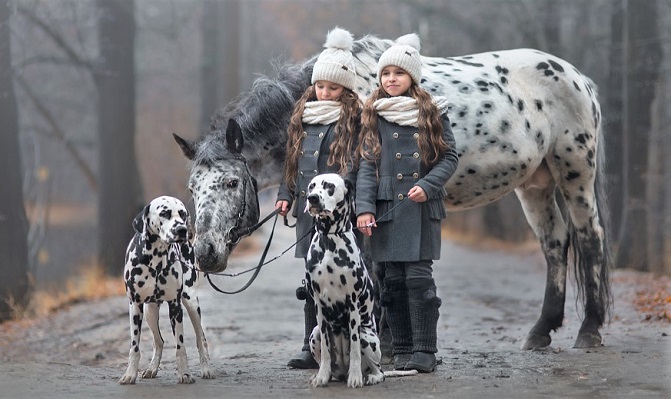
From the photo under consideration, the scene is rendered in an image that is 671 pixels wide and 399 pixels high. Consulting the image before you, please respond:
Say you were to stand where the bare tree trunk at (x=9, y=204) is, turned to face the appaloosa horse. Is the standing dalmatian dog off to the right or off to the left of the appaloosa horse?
right

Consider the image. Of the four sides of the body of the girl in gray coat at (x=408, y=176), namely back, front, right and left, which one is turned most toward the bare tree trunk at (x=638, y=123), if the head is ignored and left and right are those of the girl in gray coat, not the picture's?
back

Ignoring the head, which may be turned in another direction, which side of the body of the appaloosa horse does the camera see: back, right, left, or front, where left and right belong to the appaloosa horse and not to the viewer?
left

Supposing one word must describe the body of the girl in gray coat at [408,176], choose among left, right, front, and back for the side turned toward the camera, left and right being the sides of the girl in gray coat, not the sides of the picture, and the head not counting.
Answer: front

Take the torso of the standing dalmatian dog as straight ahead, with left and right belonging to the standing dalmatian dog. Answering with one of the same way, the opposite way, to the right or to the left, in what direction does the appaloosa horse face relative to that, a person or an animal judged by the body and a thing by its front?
to the right

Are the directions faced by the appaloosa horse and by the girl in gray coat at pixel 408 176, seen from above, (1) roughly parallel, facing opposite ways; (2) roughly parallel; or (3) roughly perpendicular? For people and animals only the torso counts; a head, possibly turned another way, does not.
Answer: roughly perpendicular

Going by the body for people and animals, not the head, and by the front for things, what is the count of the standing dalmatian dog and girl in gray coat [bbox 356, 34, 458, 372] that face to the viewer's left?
0

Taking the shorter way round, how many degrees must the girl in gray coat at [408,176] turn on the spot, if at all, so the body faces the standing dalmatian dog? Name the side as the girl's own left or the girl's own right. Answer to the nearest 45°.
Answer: approximately 90° to the girl's own right

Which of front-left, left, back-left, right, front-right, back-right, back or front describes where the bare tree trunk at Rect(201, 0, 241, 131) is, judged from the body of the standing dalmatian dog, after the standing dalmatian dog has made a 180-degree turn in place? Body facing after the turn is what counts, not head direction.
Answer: front

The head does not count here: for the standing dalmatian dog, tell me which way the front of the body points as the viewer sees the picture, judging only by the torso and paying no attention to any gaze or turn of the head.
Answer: toward the camera

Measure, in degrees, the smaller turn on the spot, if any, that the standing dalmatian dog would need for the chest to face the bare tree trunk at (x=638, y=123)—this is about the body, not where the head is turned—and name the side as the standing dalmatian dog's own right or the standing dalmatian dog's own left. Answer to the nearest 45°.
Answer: approximately 135° to the standing dalmatian dog's own left

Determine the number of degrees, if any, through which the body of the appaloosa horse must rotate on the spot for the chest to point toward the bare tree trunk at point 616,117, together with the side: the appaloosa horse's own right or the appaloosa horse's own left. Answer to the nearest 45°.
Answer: approximately 90° to the appaloosa horse's own right

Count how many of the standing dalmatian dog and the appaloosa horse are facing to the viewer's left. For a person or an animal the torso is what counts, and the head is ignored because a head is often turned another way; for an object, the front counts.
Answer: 1

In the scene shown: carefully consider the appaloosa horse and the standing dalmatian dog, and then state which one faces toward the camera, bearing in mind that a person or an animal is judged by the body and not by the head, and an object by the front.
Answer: the standing dalmatian dog

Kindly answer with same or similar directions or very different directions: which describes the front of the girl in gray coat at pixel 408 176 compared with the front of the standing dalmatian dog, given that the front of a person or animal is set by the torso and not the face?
same or similar directions
